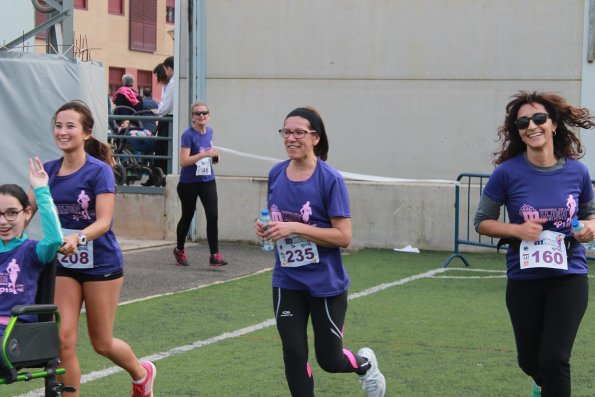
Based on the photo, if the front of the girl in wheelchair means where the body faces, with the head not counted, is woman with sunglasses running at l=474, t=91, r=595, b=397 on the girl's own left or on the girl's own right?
on the girl's own left

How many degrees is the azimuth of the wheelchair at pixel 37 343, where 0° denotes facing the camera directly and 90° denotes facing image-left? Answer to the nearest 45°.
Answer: approximately 45°

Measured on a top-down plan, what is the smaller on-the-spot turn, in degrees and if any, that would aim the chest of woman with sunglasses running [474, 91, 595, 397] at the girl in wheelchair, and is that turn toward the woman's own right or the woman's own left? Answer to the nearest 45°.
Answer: approximately 90° to the woman's own right

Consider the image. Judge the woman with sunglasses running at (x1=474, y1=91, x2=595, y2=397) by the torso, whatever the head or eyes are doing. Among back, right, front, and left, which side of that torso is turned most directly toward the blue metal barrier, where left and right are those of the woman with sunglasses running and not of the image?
back

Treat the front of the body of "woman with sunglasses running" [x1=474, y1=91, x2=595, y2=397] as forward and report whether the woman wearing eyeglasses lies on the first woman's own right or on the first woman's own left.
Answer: on the first woman's own right

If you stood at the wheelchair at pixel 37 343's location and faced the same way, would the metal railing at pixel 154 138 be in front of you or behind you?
behind

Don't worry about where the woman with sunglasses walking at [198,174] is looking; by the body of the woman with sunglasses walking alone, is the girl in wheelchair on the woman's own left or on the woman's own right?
on the woman's own right

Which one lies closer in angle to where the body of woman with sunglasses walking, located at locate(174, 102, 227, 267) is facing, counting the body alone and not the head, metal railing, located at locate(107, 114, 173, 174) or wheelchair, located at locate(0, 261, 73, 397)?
the wheelchair
